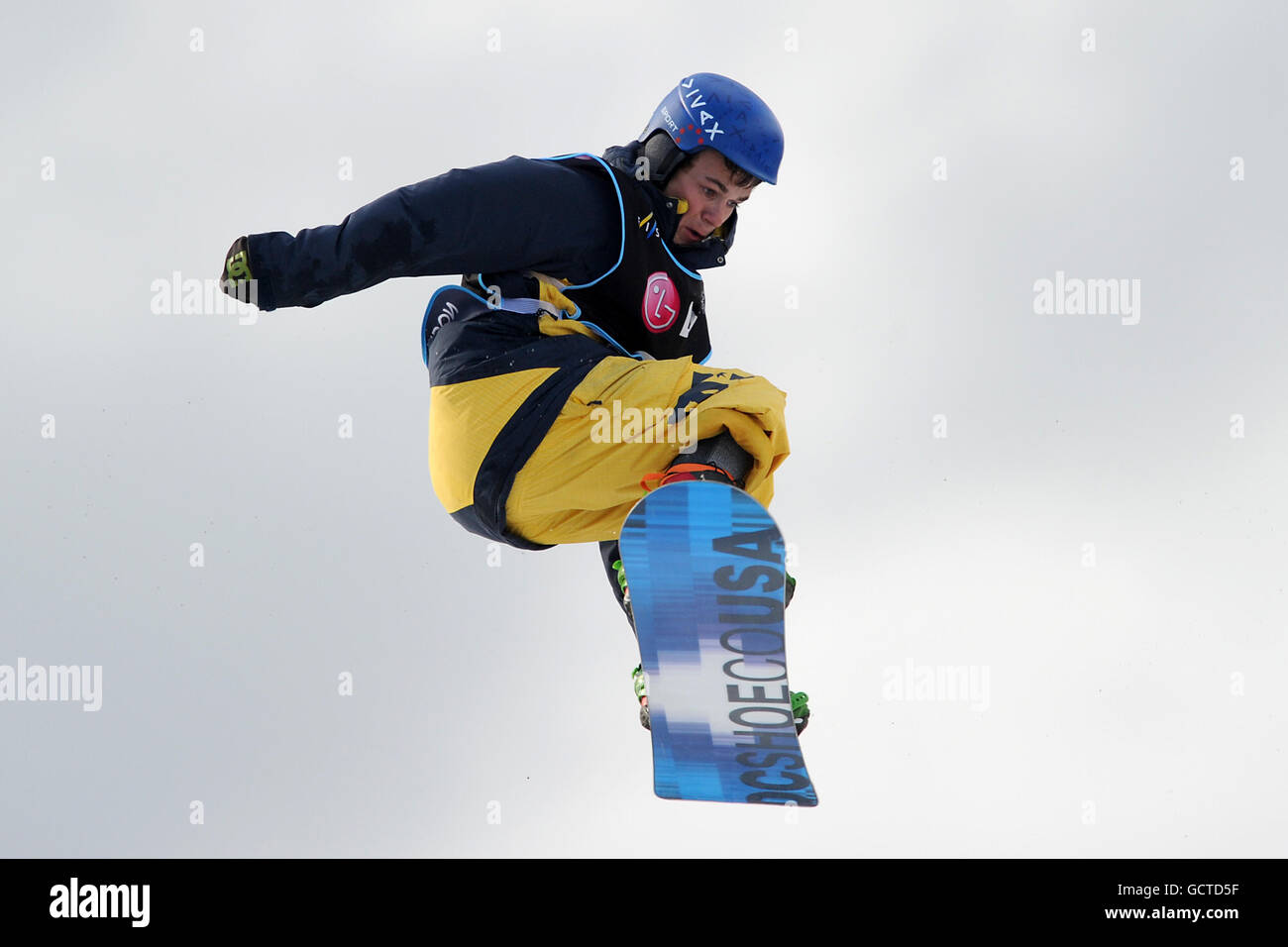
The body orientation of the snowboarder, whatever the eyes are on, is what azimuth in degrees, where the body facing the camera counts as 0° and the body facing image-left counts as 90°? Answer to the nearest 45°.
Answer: approximately 315°
